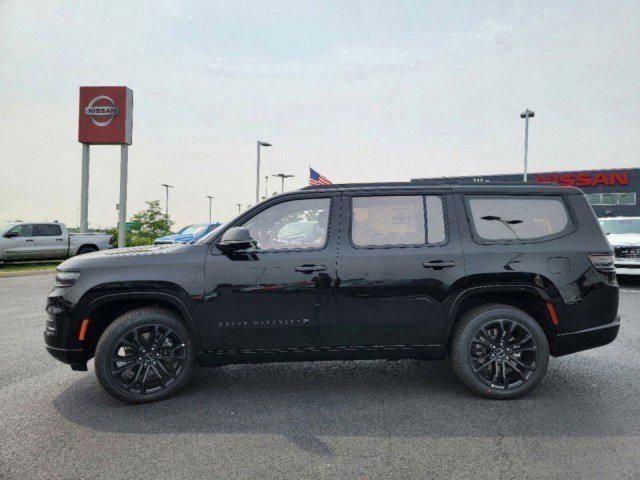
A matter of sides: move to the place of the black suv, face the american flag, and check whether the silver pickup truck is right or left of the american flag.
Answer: left

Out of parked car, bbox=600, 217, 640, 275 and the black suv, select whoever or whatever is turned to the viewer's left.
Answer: the black suv

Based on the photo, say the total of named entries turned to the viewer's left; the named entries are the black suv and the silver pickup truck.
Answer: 2

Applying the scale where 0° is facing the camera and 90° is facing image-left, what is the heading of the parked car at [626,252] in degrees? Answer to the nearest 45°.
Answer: approximately 0°

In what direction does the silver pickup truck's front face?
to the viewer's left

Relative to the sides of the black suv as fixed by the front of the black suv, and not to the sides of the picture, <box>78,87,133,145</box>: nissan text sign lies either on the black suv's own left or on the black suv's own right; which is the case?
on the black suv's own right

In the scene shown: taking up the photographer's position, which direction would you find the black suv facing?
facing to the left of the viewer

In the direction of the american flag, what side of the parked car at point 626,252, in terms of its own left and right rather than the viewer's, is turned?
right

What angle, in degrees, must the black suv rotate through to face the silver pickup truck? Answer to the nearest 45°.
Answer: approximately 45° to its right
